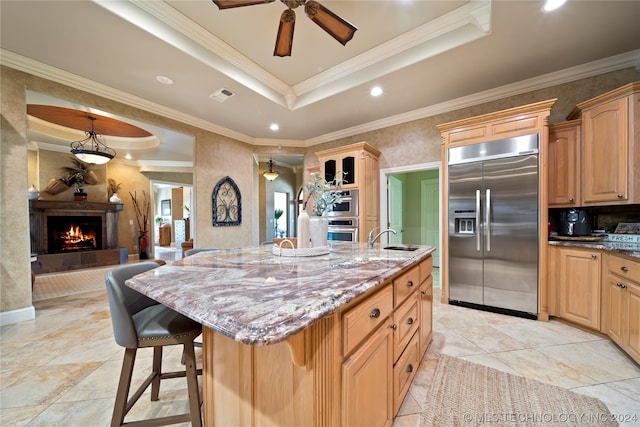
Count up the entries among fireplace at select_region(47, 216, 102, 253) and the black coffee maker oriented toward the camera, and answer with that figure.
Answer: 2

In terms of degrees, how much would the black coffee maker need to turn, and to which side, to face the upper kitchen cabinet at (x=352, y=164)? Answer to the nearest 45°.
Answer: approximately 90° to its right

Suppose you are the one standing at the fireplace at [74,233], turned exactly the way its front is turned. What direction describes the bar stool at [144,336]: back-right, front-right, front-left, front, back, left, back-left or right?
front

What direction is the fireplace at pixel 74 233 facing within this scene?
toward the camera

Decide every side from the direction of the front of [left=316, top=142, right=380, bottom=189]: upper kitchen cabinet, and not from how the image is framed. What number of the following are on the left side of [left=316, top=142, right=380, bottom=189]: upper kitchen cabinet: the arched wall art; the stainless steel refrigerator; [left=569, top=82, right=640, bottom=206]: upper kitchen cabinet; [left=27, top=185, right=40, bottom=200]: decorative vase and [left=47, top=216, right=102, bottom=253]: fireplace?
2

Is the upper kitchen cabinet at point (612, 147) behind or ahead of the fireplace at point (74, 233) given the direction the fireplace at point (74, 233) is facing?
ahead

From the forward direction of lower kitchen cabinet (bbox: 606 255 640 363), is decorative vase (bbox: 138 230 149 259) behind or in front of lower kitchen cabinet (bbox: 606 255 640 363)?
in front

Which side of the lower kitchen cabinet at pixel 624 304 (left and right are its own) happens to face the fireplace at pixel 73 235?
front

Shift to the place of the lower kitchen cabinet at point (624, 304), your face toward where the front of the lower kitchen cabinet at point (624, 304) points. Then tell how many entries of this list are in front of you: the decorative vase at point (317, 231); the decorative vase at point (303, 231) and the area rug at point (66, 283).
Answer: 3

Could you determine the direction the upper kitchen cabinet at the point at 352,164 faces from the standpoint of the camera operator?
facing the viewer and to the left of the viewer

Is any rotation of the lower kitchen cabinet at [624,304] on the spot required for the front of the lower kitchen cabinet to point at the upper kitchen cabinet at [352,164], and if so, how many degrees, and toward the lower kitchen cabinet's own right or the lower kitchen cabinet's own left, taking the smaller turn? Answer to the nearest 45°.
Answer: approximately 45° to the lower kitchen cabinet's own right

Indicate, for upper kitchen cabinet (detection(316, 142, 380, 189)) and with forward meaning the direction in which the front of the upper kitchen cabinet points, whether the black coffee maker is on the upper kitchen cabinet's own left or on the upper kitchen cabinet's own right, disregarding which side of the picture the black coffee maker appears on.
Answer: on the upper kitchen cabinet's own left

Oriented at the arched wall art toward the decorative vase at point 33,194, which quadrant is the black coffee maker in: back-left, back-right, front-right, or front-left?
back-left

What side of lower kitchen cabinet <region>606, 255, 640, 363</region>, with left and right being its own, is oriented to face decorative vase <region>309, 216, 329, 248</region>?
front

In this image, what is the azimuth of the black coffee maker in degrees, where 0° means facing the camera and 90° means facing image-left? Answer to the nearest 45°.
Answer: approximately 0°

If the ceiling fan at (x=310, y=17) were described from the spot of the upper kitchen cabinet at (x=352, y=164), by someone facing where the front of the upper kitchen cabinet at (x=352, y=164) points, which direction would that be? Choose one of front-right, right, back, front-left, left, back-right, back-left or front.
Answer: front-left
